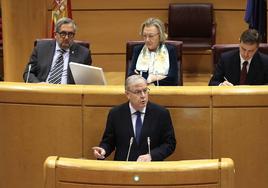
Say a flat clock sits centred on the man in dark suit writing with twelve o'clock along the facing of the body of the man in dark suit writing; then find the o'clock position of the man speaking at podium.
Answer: The man speaking at podium is roughly at 1 o'clock from the man in dark suit writing.

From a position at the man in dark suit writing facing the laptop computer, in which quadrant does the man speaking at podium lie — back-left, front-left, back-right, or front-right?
front-left

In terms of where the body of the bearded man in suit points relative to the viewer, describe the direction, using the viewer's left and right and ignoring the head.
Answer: facing the viewer

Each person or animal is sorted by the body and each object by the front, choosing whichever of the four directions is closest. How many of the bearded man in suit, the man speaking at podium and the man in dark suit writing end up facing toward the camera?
3

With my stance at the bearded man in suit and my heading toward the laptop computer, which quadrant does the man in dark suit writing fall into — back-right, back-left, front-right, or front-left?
front-left

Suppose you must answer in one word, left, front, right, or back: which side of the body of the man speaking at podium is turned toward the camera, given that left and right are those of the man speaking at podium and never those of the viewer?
front

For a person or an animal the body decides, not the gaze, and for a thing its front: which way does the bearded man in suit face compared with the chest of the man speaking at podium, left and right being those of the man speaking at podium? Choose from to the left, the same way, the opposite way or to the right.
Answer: the same way

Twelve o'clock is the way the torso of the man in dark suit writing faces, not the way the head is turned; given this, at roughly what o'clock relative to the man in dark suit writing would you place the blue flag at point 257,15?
The blue flag is roughly at 6 o'clock from the man in dark suit writing.

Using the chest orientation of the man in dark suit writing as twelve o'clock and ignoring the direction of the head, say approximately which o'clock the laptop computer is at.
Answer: The laptop computer is roughly at 2 o'clock from the man in dark suit writing.

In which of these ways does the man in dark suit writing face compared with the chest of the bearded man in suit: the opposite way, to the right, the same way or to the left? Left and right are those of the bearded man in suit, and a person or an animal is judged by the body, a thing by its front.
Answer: the same way

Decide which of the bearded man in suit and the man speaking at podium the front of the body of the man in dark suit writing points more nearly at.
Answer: the man speaking at podium

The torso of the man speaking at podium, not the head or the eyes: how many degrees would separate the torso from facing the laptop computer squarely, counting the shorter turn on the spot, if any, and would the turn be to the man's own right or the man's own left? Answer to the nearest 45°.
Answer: approximately 135° to the man's own right

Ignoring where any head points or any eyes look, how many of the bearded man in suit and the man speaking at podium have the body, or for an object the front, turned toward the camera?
2

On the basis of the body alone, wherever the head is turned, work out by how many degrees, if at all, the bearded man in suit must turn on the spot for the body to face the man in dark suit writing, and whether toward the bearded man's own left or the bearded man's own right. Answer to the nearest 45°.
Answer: approximately 45° to the bearded man's own left
